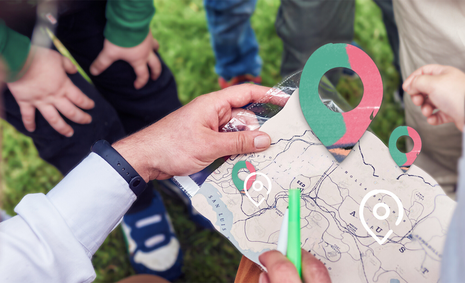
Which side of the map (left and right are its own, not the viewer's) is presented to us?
front
